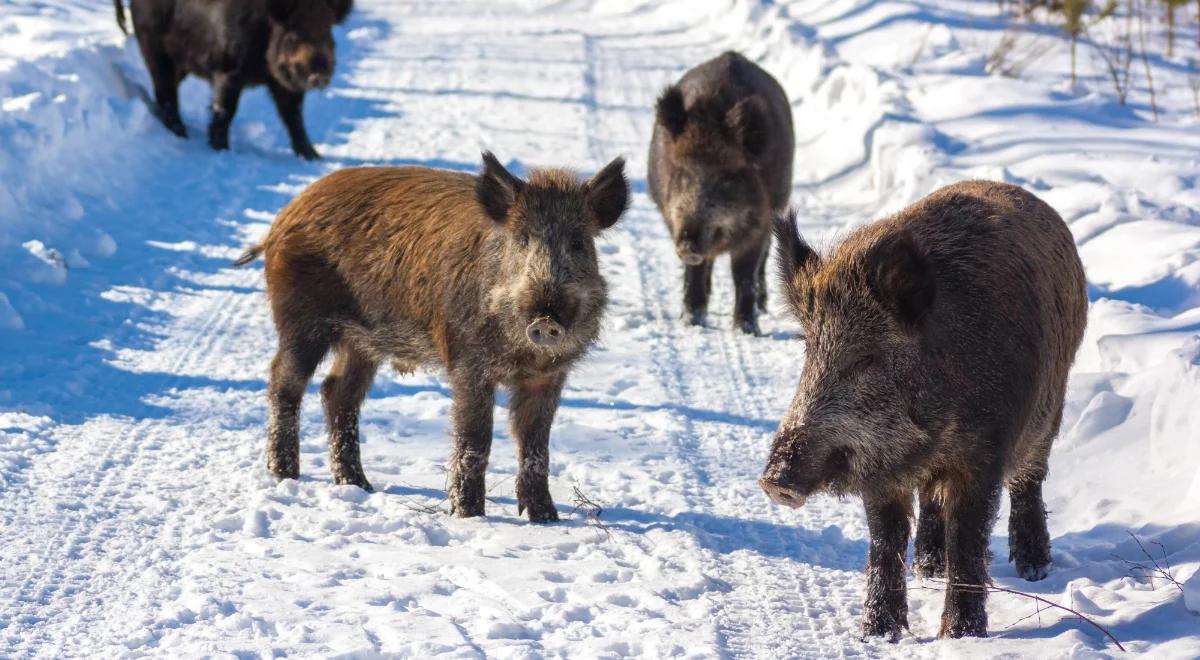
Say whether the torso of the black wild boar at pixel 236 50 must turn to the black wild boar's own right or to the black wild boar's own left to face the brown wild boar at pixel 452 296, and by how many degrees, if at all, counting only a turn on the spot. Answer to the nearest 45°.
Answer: approximately 45° to the black wild boar's own right

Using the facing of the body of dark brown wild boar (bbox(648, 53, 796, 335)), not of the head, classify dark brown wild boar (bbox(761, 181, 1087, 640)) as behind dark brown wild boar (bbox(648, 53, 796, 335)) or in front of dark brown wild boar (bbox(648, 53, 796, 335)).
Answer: in front

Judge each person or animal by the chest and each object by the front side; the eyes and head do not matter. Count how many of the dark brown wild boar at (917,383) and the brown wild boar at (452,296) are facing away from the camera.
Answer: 0

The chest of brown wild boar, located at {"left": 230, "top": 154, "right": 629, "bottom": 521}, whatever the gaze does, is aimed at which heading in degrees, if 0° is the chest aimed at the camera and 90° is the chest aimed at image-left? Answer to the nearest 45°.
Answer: approximately 315°

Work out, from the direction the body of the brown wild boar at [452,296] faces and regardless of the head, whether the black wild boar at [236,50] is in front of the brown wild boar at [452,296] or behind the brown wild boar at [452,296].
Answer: behind

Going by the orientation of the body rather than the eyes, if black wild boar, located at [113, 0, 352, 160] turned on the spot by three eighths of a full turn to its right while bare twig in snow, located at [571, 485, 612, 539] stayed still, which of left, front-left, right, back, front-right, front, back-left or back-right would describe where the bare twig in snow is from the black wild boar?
left

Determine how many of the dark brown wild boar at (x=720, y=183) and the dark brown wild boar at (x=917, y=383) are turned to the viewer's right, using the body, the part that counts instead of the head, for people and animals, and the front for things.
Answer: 0

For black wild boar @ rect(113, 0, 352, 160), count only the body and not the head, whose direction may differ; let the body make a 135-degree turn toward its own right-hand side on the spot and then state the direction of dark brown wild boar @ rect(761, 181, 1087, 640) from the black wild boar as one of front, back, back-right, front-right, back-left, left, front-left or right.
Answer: left

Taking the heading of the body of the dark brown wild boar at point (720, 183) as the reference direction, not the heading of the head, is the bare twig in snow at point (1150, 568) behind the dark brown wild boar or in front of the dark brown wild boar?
in front

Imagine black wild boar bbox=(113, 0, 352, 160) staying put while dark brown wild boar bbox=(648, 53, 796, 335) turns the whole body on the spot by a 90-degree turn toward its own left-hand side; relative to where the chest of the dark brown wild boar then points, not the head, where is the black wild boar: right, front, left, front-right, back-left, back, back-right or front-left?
back-left

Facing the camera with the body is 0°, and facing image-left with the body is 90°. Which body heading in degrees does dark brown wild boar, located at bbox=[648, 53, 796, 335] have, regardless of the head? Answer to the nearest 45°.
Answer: approximately 0°

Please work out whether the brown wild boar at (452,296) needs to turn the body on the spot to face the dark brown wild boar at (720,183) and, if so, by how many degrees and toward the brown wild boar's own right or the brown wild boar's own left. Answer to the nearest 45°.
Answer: approximately 90° to the brown wild boar's own left

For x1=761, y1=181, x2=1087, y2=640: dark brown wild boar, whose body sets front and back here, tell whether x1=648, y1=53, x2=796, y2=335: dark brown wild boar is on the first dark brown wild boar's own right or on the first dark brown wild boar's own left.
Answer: on the first dark brown wild boar's own right

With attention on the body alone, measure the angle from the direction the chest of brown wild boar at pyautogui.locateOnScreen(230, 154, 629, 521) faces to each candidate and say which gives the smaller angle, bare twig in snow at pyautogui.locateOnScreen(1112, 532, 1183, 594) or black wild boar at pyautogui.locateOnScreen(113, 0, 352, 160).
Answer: the bare twig in snow

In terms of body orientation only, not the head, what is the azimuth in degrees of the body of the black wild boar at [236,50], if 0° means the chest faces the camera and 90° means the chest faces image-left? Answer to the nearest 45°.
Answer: approximately 315°

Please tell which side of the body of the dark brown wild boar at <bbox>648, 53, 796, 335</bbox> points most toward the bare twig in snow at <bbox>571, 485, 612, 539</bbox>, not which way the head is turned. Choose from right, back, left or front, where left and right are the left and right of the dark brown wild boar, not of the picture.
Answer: front
